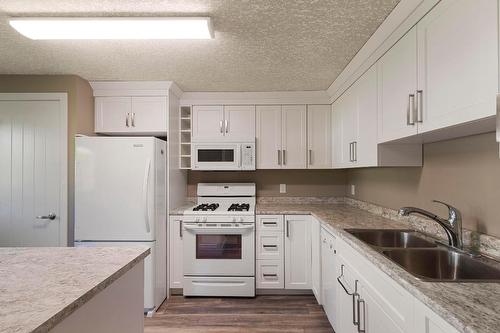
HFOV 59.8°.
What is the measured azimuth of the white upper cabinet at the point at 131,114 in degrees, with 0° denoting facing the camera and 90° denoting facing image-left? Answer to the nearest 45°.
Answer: approximately 0°

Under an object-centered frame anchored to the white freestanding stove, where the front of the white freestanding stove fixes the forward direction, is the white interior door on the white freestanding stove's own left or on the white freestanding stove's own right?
on the white freestanding stove's own right

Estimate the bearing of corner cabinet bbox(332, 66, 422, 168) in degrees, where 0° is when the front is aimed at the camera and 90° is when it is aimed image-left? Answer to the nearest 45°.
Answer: approximately 45°

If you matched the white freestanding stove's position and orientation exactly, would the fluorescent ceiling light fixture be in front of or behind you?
in front

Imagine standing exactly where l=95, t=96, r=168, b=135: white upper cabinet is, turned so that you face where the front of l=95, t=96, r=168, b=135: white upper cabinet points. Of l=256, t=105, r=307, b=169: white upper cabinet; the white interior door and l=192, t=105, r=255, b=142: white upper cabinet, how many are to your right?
1
